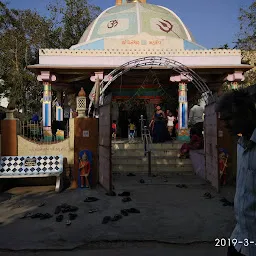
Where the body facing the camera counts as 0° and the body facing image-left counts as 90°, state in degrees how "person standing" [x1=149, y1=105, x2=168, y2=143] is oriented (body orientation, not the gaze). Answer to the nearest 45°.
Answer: approximately 0°

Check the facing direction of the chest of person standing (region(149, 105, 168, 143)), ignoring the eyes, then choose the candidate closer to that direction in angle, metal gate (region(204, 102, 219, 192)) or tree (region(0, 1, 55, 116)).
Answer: the metal gate

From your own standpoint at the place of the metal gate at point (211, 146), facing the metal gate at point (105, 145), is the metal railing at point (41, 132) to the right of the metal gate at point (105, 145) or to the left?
right

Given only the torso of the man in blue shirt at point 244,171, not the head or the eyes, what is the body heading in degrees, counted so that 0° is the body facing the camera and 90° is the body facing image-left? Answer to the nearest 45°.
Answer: approximately 45°
